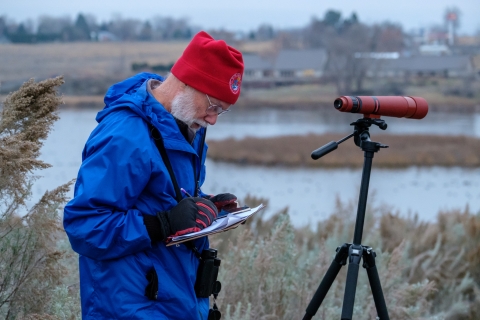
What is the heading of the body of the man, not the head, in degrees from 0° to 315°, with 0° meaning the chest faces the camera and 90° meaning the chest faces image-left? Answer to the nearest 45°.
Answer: approximately 270°

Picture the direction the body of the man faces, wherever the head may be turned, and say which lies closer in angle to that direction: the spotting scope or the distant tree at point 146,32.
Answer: the spotting scope

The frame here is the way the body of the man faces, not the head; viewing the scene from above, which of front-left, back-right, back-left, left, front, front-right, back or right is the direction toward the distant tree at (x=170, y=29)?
left

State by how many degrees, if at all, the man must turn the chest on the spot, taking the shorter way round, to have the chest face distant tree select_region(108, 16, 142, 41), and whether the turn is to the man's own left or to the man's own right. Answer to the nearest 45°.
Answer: approximately 90° to the man's own left

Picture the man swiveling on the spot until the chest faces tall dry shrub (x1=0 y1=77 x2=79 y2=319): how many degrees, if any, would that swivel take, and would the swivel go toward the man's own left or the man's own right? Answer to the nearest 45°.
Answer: approximately 135° to the man's own left

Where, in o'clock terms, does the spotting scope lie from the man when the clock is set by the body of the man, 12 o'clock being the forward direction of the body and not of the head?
The spotting scope is roughly at 11 o'clock from the man.

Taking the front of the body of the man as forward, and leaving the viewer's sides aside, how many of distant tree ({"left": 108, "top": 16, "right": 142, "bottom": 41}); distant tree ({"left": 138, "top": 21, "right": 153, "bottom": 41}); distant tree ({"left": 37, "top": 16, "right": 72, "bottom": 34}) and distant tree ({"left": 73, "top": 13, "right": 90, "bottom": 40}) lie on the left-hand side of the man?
4

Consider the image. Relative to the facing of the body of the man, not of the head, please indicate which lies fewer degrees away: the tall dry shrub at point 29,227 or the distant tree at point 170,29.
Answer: the distant tree

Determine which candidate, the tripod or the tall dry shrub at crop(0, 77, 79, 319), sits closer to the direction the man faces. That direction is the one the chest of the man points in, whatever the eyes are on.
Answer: the tripod

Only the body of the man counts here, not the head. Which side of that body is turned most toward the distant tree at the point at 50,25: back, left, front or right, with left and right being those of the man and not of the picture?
left

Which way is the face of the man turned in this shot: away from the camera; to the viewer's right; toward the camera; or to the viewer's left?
to the viewer's right

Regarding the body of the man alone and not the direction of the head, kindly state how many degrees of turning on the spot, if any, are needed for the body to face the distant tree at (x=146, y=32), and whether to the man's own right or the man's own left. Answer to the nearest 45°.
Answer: approximately 90° to the man's own left

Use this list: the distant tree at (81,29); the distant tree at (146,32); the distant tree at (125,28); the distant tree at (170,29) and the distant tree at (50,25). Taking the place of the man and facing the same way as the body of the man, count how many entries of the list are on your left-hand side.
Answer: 5
